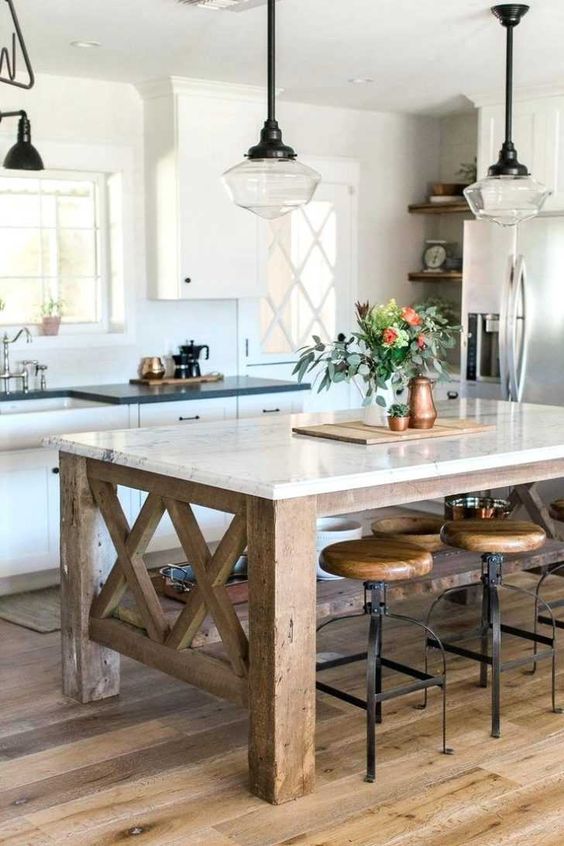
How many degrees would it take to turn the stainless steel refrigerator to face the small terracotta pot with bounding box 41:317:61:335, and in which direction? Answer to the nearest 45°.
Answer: approximately 45° to its right

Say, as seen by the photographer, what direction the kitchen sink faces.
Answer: facing the viewer and to the right of the viewer

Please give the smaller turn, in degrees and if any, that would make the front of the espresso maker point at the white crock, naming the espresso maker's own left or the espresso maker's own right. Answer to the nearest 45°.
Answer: approximately 90° to the espresso maker's own left

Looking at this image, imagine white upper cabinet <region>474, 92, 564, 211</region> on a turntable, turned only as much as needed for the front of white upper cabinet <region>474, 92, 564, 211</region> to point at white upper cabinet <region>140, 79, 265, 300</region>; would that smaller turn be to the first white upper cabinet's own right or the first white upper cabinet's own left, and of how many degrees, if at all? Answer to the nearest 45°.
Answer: approximately 45° to the first white upper cabinet's own right

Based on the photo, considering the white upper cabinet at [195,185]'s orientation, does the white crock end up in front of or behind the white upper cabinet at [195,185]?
in front
